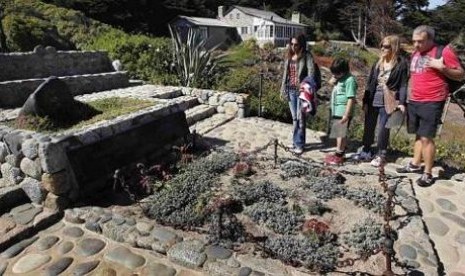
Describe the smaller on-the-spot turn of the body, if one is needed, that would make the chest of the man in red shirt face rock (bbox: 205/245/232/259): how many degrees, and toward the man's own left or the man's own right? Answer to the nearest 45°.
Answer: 0° — they already face it

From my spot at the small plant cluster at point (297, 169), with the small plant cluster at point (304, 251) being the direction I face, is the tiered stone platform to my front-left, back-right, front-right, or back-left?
back-right

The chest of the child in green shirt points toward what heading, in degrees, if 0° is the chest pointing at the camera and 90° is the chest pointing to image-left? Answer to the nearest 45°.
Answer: approximately 45°

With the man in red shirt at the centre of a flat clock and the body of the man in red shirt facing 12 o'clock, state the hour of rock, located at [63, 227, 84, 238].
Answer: The rock is roughly at 12 o'clock from the man in red shirt.

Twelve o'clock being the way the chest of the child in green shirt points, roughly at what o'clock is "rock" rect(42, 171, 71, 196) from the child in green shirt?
The rock is roughly at 12 o'clock from the child in green shirt.

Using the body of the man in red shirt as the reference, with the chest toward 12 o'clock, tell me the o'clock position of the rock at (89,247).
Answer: The rock is roughly at 12 o'clock from the man in red shirt.

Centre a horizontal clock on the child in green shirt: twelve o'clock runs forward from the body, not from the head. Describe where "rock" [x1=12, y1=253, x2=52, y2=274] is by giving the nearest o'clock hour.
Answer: The rock is roughly at 12 o'clock from the child in green shirt.

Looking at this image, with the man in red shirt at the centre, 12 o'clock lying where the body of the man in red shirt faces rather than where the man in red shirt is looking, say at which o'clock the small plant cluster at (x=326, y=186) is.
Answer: The small plant cluster is roughly at 12 o'clock from the man in red shirt.

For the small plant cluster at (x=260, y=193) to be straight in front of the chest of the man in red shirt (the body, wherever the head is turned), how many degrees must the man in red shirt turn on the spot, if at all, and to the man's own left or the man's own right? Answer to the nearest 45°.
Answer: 0° — they already face it

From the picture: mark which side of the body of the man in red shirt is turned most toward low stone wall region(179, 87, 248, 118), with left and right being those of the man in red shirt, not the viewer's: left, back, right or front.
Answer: right
